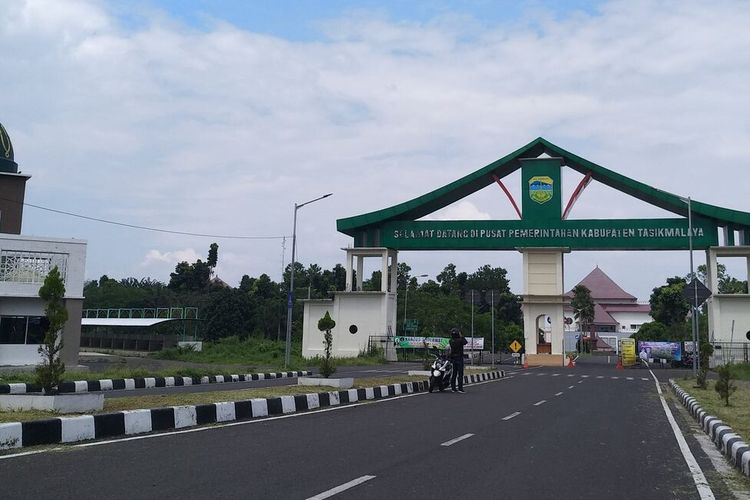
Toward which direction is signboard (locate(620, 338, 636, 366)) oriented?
toward the camera

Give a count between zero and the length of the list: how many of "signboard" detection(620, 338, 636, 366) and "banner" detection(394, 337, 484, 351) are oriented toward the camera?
2

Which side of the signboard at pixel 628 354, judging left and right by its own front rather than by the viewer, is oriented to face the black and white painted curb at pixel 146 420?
front

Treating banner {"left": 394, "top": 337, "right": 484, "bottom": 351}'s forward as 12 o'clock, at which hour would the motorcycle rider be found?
The motorcycle rider is roughly at 12 o'clock from the banner.

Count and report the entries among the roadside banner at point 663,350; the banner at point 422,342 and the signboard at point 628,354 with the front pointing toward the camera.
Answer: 3

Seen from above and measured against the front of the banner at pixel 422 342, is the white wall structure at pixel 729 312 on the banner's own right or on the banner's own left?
on the banner's own left

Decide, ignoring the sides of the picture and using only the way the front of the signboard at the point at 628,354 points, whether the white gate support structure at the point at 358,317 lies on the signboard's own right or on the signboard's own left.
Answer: on the signboard's own right

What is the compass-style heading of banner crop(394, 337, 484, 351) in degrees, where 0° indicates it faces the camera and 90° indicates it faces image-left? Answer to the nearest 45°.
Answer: approximately 0°

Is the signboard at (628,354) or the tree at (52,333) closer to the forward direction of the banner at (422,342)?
the tree

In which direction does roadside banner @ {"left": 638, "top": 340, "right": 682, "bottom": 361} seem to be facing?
toward the camera

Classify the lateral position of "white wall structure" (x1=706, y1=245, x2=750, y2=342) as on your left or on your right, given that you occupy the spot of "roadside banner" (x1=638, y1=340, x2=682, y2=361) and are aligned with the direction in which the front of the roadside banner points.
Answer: on your left

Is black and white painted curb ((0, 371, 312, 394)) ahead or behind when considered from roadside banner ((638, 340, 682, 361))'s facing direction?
ahead

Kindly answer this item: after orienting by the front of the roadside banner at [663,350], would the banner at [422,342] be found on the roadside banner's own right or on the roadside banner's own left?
on the roadside banner's own right
